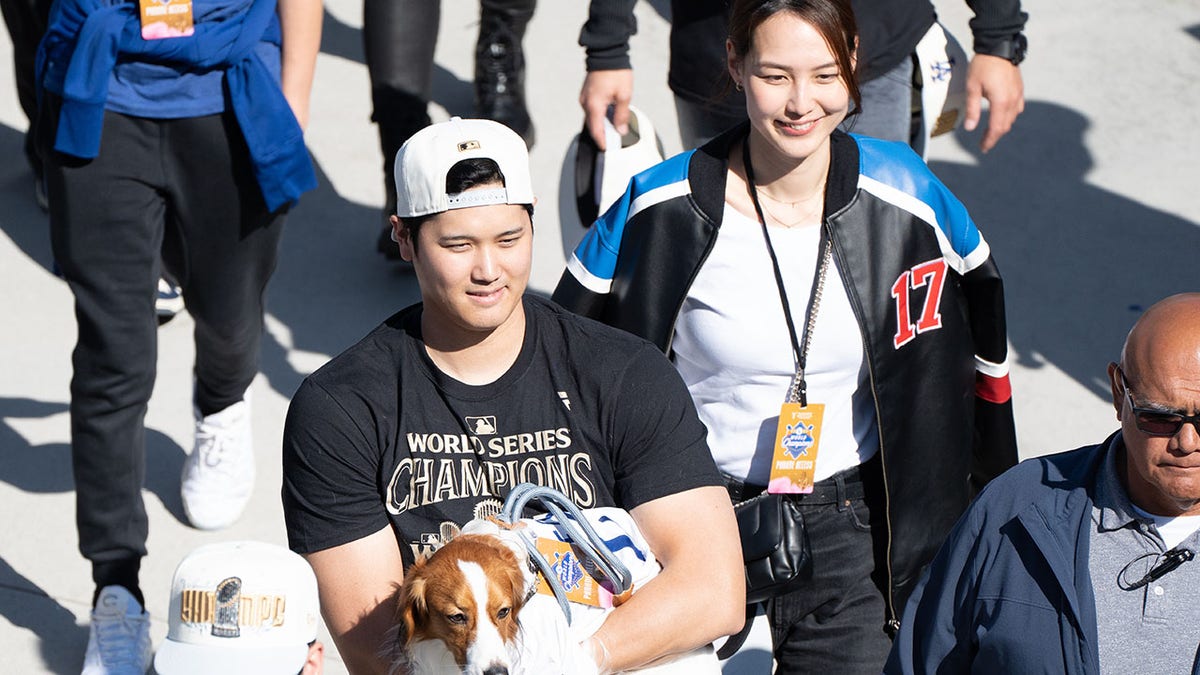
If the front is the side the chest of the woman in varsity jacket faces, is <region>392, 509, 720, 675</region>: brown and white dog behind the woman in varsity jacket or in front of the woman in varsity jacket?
in front

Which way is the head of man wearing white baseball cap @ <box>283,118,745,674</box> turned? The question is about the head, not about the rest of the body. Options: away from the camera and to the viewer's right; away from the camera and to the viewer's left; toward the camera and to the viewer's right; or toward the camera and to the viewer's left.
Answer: toward the camera and to the viewer's right

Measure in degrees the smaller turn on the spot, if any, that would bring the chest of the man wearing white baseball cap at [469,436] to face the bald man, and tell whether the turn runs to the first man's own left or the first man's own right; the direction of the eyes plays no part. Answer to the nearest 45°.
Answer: approximately 90° to the first man's own left

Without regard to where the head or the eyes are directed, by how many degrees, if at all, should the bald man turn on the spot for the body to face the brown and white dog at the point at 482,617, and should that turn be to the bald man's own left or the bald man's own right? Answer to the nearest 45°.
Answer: approximately 90° to the bald man's own right

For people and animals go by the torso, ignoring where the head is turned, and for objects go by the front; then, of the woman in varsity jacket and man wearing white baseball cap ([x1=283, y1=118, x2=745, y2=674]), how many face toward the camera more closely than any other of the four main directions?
2

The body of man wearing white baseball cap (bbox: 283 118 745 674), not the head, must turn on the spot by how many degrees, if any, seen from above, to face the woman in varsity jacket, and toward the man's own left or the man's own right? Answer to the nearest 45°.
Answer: approximately 135° to the man's own left

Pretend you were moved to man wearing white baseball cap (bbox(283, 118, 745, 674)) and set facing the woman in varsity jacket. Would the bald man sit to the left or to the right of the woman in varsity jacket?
right

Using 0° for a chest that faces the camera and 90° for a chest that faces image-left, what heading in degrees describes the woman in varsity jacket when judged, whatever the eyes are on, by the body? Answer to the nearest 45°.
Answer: approximately 0°

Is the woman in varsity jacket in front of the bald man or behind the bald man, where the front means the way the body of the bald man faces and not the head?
behind
